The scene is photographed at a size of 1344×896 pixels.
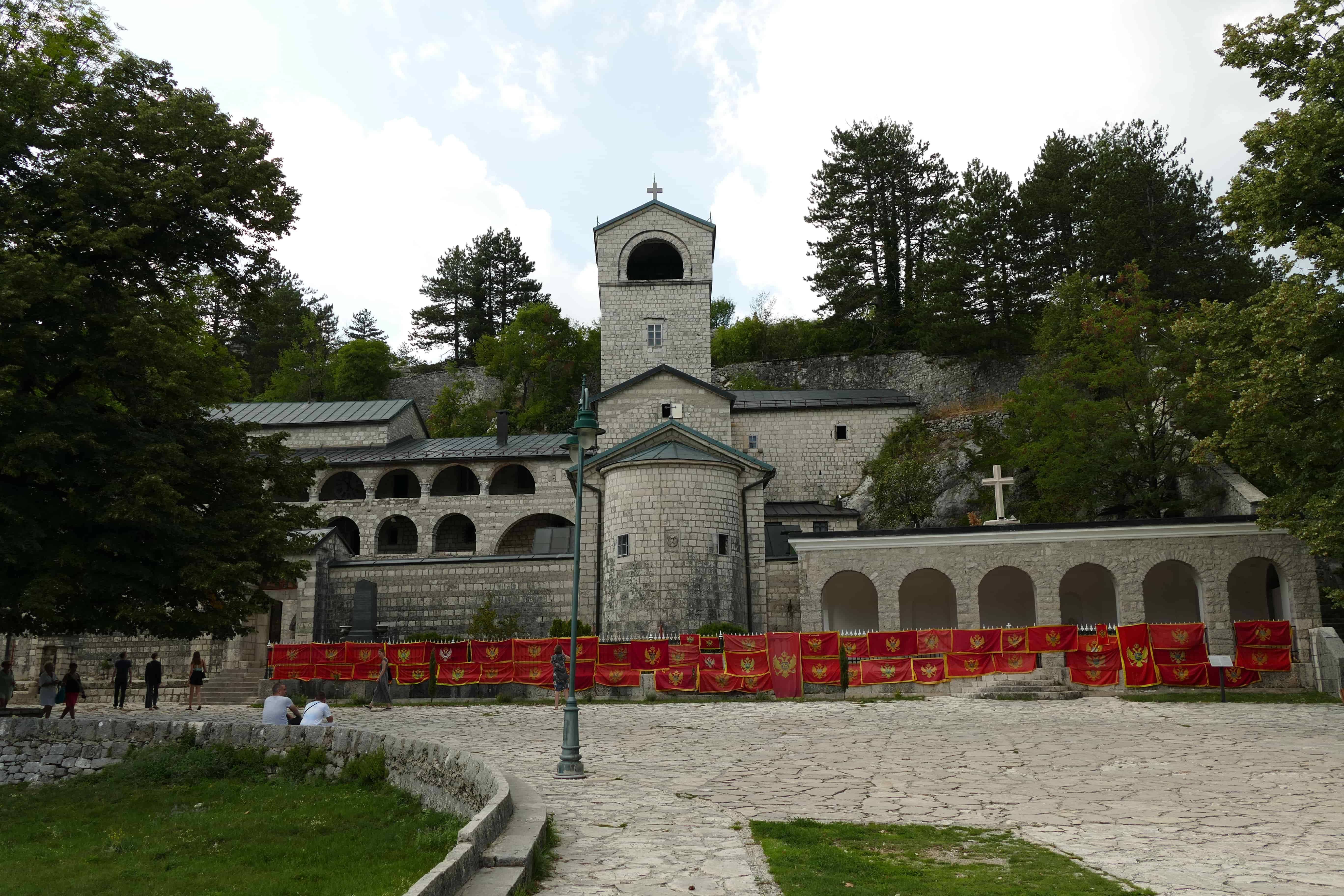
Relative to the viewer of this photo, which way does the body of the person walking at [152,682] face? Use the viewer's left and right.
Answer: facing away from the viewer

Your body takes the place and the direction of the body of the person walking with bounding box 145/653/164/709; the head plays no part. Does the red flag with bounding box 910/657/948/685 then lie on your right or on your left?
on your right

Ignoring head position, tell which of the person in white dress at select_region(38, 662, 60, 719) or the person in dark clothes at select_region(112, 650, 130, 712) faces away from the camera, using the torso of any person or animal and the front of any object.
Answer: the person in dark clothes at select_region(112, 650, 130, 712)

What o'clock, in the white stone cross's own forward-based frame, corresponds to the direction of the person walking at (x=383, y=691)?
The person walking is roughly at 2 o'clock from the white stone cross.

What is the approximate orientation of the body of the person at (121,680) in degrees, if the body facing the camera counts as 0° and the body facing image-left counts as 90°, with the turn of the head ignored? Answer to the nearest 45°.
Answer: approximately 180°

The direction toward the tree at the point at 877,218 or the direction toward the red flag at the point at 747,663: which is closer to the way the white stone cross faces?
the red flag
